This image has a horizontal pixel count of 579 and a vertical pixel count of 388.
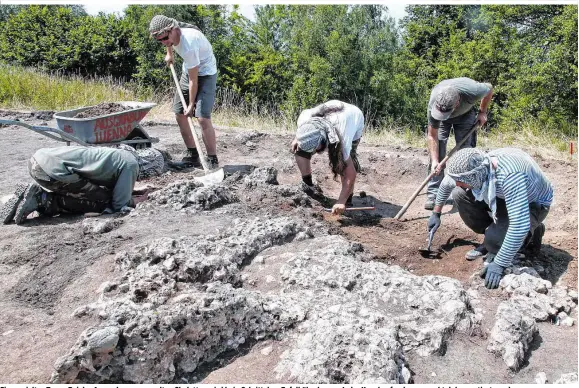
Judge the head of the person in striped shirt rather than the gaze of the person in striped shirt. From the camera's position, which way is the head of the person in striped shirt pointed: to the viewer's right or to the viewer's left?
to the viewer's left

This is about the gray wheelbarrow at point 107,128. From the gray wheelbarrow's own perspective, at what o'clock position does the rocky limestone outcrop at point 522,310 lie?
The rocky limestone outcrop is roughly at 2 o'clock from the gray wheelbarrow.

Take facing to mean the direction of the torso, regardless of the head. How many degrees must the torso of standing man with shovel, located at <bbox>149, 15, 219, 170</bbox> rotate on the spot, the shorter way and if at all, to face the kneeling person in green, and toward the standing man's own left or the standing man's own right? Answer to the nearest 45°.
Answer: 0° — they already face them

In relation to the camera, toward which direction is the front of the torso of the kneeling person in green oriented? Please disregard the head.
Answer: to the viewer's right

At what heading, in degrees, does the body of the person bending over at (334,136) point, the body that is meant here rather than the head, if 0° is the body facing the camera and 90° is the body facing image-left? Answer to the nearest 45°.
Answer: approximately 0°

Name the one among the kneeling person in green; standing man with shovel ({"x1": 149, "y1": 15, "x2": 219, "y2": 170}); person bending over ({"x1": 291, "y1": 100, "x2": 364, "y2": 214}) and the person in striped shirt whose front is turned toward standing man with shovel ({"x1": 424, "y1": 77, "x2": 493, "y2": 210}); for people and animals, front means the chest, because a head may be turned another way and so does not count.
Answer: the kneeling person in green

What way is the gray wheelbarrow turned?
to the viewer's right

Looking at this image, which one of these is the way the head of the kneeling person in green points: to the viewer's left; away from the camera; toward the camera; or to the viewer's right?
to the viewer's right

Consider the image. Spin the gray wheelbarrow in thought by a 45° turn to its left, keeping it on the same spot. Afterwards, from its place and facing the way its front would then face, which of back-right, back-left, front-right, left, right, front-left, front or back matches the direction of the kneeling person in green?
back-right

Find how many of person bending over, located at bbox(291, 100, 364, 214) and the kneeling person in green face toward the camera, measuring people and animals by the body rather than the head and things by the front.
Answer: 1

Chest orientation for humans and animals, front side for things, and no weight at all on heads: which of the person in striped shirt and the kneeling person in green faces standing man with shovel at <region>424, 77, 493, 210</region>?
the kneeling person in green

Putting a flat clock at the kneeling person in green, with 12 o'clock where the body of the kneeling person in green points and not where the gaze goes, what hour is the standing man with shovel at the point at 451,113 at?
The standing man with shovel is roughly at 12 o'clock from the kneeling person in green.

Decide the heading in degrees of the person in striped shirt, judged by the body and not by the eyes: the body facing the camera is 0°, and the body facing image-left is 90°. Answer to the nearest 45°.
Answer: approximately 45°

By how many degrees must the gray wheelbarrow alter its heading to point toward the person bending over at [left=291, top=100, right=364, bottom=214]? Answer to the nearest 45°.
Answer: approximately 45° to its right
